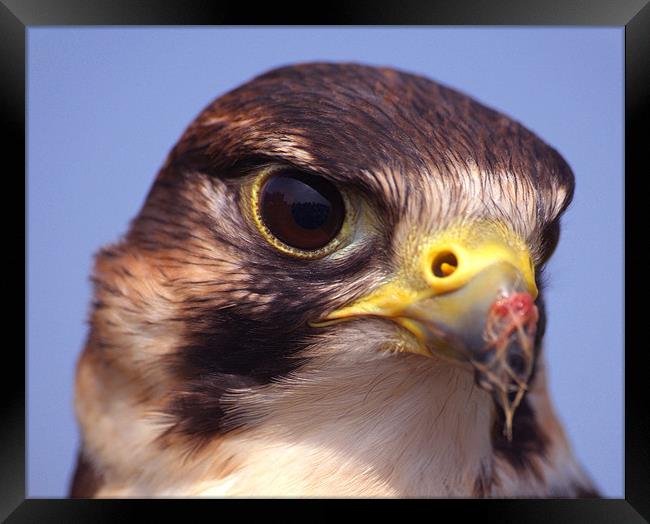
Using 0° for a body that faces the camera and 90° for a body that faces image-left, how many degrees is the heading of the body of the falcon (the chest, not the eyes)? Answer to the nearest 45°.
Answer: approximately 315°
